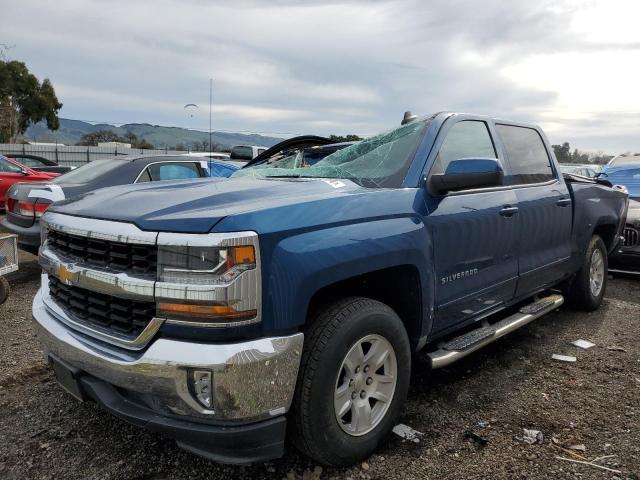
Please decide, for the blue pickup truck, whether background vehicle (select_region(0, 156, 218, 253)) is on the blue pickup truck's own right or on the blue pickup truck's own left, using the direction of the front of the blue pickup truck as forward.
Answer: on the blue pickup truck's own right

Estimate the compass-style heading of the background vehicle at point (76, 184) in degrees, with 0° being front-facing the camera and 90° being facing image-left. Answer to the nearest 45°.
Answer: approximately 225°

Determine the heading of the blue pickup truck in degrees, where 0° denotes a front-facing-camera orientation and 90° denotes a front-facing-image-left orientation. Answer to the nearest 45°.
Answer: approximately 45°

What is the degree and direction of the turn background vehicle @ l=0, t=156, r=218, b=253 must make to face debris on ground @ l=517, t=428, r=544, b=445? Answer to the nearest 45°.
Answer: approximately 90° to its right

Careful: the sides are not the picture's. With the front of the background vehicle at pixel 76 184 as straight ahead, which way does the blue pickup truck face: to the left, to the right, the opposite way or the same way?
the opposite way

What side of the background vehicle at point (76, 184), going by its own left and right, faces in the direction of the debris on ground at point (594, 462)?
right
